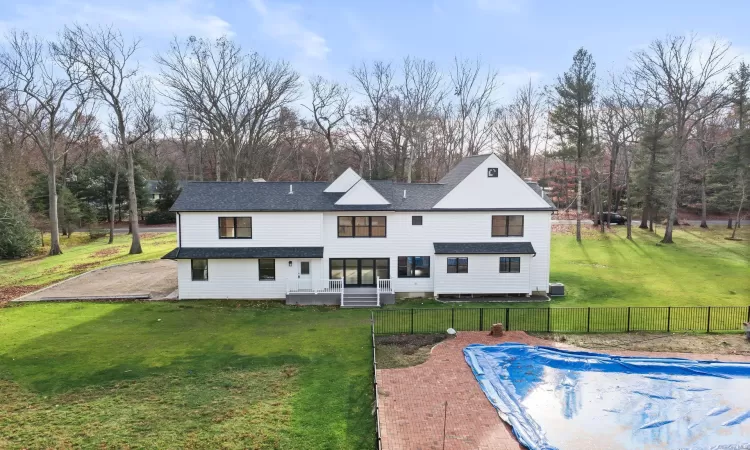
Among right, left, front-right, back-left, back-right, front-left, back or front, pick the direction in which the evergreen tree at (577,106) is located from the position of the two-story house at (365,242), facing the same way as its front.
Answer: front-right

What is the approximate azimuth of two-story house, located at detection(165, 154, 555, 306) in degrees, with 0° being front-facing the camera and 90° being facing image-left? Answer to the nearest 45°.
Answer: approximately 180°

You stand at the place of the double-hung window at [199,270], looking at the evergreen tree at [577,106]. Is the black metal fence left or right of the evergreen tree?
right

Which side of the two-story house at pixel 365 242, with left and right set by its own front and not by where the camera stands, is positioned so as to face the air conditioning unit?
right

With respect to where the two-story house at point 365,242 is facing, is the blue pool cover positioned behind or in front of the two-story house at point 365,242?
behind
